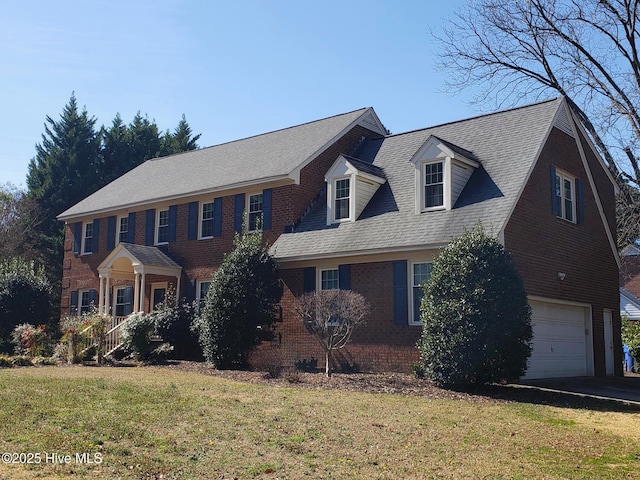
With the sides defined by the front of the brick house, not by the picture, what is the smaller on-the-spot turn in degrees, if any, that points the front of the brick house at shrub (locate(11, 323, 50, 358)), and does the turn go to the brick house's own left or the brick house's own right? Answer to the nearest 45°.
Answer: approximately 45° to the brick house's own right

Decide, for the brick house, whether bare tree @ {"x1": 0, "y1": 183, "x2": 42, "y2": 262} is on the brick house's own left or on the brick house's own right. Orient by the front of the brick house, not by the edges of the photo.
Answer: on the brick house's own right

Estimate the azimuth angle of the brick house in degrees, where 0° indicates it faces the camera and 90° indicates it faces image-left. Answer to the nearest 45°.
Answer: approximately 45°

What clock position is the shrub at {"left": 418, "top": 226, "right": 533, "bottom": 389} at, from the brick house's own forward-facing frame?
The shrub is roughly at 10 o'clock from the brick house.

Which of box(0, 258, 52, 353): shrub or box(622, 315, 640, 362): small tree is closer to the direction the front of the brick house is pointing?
the shrub

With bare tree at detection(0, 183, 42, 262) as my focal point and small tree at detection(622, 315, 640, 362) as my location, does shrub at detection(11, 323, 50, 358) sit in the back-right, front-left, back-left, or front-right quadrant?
front-left

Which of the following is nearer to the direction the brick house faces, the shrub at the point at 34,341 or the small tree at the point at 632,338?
the shrub

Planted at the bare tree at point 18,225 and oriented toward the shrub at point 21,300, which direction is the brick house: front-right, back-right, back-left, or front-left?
front-left

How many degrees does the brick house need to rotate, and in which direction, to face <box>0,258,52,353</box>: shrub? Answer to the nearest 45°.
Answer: approximately 90° to its right
